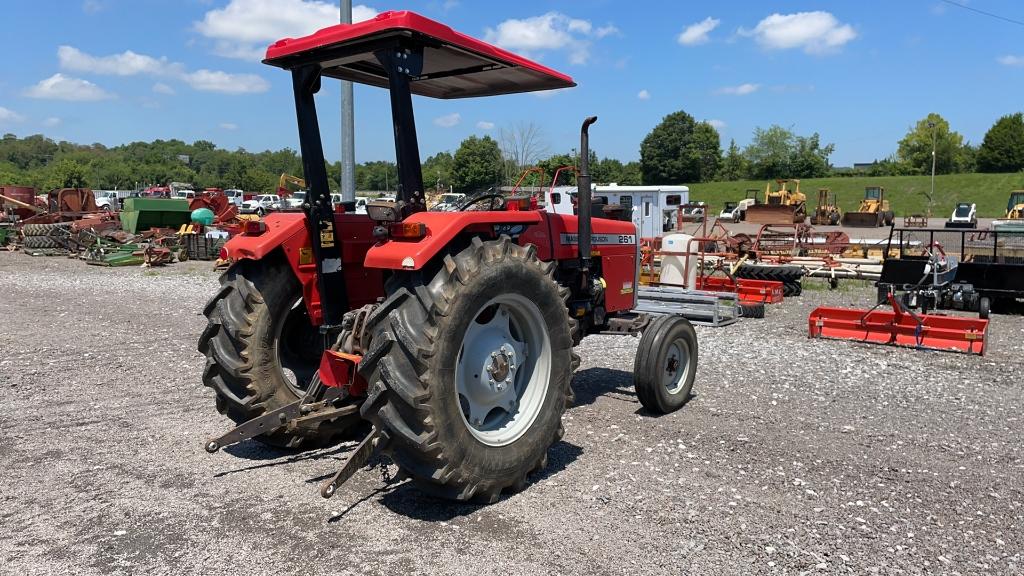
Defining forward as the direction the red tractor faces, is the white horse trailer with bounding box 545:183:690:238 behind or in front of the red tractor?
in front

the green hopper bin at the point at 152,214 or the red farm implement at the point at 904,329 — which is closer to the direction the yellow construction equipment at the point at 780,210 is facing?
the green hopper bin

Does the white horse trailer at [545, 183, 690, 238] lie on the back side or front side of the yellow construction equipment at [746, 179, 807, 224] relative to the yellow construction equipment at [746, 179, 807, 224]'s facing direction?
on the front side

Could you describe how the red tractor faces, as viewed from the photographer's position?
facing away from the viewer and to the right of the viewer

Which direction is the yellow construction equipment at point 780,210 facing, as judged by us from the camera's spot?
facing the viewer and to the left of the viewer

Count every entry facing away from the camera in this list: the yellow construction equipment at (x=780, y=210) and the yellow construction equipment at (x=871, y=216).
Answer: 0

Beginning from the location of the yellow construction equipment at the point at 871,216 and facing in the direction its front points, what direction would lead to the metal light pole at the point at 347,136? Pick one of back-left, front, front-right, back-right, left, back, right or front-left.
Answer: front-left

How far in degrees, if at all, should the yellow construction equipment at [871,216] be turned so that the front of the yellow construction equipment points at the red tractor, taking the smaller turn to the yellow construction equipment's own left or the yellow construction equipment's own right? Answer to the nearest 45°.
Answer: approximately 45° to the yellow construction equipment's own left

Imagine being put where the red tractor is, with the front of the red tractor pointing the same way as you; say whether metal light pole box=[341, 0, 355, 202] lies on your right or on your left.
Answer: on your left

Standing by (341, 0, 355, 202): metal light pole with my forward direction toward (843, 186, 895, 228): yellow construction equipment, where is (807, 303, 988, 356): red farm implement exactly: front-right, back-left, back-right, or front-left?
front-right

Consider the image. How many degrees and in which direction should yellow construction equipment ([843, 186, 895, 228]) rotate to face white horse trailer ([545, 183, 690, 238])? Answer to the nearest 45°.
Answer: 0° — it already faces it

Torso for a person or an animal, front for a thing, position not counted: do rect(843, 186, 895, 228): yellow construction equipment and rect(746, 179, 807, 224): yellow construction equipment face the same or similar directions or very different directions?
same or similar directions

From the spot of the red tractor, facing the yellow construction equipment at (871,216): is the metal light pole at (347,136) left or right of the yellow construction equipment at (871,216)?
left

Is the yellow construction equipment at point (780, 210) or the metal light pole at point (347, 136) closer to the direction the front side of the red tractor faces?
the yellow construction equipment
